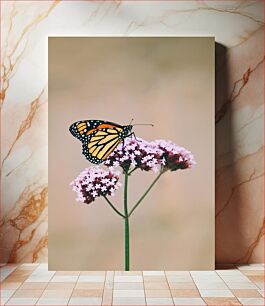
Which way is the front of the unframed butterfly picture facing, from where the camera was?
facing the viewer
